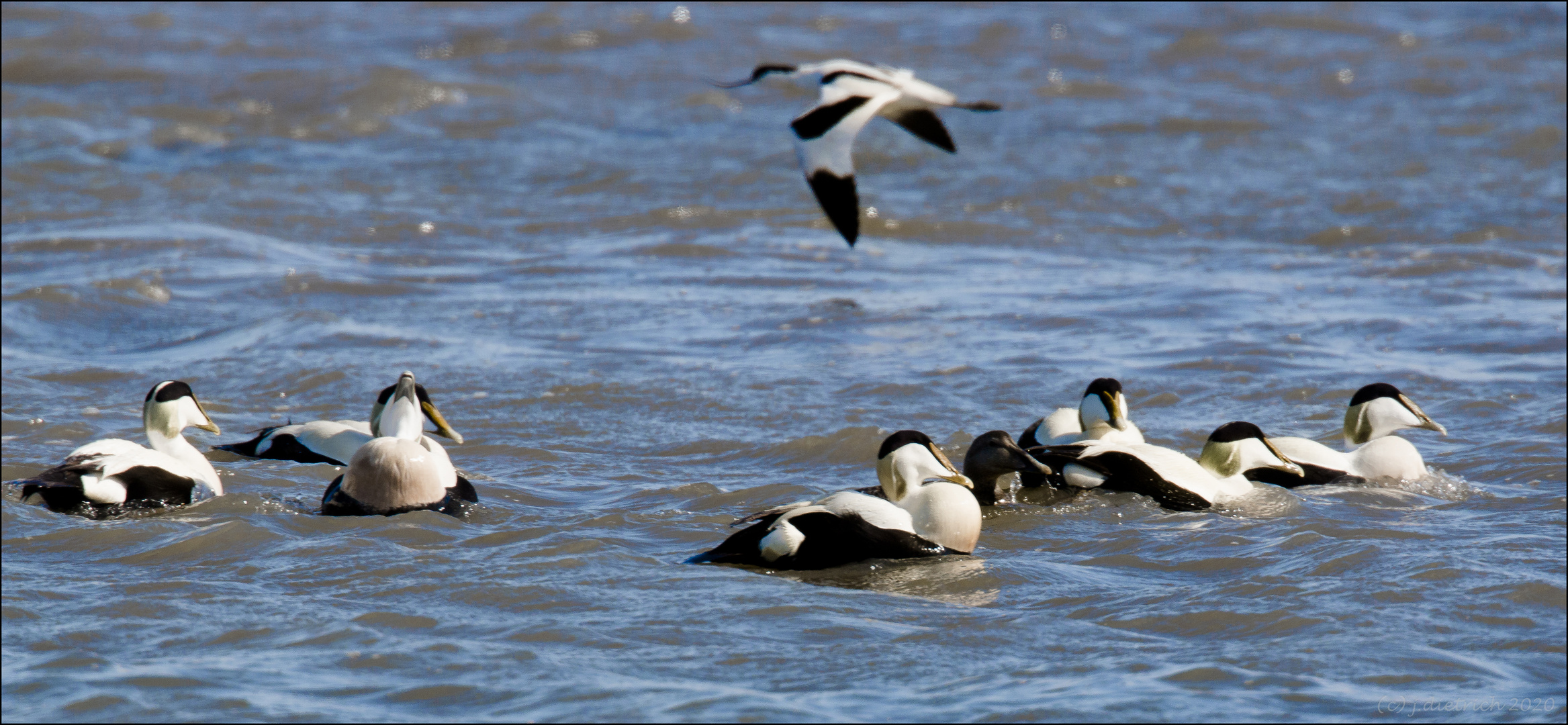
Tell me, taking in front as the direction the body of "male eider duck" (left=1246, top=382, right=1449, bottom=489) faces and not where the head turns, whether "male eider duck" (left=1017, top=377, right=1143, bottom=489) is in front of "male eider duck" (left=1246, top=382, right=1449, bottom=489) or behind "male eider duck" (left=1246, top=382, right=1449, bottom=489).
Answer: behind

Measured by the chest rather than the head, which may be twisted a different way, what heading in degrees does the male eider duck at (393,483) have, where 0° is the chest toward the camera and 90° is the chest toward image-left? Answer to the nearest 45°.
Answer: approximately 0°

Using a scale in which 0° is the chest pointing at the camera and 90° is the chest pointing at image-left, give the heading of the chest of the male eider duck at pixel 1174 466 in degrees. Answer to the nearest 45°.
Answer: approximately 270°

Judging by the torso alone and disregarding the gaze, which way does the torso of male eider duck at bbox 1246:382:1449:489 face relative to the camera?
to the viewer's right

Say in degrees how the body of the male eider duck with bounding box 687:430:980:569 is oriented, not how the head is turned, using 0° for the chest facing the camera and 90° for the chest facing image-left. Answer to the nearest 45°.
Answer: approximately 270°

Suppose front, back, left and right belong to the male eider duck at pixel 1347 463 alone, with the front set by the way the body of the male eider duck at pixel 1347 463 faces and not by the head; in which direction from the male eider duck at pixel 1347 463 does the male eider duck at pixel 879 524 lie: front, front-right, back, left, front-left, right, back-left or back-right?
back-right

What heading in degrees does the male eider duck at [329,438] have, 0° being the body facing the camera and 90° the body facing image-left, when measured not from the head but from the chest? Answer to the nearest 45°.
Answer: approximately 270°

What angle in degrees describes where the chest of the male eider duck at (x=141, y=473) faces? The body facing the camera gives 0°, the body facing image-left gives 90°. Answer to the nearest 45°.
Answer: approximately 270°

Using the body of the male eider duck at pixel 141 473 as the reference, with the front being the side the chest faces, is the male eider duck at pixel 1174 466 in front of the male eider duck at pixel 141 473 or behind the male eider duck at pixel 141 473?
in front

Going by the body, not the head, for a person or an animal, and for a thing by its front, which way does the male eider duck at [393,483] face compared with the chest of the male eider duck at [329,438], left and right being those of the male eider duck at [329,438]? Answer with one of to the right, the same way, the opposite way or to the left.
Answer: to the right

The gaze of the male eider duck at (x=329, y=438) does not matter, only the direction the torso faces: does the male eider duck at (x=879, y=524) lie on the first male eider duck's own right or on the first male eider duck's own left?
on the first male eider duck's own right

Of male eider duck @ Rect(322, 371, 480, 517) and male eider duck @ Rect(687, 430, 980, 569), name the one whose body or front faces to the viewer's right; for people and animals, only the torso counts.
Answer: male eider duck @ Rect(687, 430, 980, 569)
